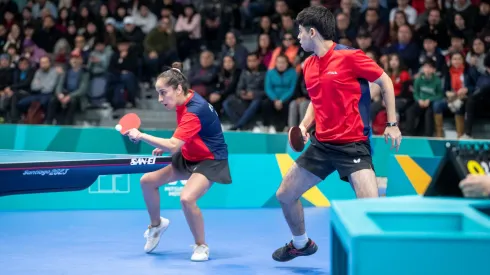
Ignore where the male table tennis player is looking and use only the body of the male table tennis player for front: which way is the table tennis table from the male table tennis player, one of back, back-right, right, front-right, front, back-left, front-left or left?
front-right

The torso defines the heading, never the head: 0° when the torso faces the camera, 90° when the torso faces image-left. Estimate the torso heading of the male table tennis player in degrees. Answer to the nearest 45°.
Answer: approximately 45°

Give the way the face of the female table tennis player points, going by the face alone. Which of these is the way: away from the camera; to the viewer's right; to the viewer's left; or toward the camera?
to the viewer's left
